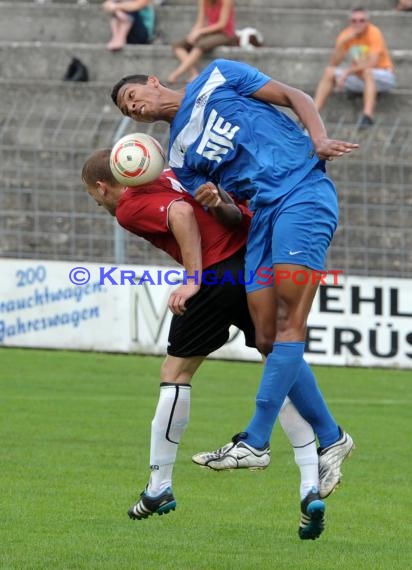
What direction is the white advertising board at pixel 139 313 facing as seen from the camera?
toward the camera

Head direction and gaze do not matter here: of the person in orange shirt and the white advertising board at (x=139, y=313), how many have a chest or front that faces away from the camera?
0

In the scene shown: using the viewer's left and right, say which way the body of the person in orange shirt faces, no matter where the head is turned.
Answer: facing the viewer and to the left of the viewer

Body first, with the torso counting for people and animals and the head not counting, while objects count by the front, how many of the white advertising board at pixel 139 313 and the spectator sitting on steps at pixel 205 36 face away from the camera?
0

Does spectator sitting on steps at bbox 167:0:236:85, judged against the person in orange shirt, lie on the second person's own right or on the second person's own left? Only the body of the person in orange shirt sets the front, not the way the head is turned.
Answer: on the second person's own right

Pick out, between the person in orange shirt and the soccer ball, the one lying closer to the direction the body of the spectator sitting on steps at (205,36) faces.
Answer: the soccer ball

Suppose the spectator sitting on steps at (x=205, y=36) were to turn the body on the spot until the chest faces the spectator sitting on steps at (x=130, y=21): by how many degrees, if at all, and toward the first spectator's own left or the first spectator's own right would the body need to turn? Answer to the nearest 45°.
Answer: approximately 90° to the first spectator's own right
